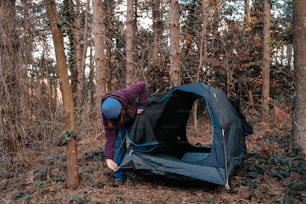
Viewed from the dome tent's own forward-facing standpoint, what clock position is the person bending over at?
The person bending over is roughly at 3 o'clock from the dome tent.
